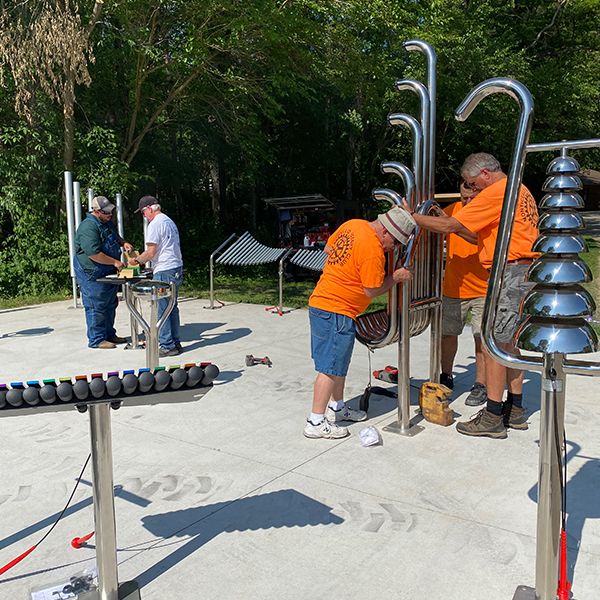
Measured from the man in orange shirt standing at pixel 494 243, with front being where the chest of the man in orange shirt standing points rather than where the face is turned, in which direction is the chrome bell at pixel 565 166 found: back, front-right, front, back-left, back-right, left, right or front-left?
left

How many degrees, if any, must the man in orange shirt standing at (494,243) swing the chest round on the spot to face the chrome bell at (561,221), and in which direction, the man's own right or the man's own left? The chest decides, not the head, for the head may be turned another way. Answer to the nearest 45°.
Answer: approximately 90° to the man's own left

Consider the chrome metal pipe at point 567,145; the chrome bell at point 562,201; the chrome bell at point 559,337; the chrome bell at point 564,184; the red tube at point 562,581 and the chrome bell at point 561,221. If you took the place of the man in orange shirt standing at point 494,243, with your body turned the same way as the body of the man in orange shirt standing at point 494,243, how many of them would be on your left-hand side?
6

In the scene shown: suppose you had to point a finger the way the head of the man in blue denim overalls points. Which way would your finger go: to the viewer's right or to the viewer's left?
to the viewer's right

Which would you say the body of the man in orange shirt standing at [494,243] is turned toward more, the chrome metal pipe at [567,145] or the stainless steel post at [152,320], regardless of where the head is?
the stainless steel post

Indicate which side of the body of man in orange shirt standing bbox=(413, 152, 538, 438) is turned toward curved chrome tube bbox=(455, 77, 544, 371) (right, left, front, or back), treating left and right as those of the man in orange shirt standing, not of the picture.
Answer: left

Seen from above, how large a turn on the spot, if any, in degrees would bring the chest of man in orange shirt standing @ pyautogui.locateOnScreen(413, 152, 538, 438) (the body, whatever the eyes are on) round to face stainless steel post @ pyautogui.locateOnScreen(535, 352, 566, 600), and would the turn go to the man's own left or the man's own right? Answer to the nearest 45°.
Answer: approximately 90° to the man's own left

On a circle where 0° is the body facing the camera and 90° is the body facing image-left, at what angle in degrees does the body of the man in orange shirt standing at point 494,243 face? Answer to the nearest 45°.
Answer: approximately 90°

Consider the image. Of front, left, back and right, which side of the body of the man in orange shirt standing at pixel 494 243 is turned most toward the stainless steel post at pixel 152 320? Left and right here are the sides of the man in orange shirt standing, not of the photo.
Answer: front

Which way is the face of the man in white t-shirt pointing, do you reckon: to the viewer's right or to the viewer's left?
to the viewer's left

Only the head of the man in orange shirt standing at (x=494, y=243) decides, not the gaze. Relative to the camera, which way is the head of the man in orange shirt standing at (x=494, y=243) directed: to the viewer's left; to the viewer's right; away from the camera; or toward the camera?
to the viewer's left

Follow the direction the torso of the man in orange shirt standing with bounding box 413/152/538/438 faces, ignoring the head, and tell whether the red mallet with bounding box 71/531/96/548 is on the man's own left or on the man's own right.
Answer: on the man's own left

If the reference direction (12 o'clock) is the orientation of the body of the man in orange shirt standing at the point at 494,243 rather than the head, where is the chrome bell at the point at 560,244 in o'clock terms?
The chrome bell is roughly at 9 o'clock from the man in orange shirt standing.

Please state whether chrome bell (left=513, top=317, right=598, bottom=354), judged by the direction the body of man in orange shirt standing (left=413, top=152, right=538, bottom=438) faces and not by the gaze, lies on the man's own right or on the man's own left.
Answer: on the man's own left

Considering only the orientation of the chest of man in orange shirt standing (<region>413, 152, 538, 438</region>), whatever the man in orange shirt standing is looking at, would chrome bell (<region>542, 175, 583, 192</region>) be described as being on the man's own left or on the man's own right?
on the man's own left
